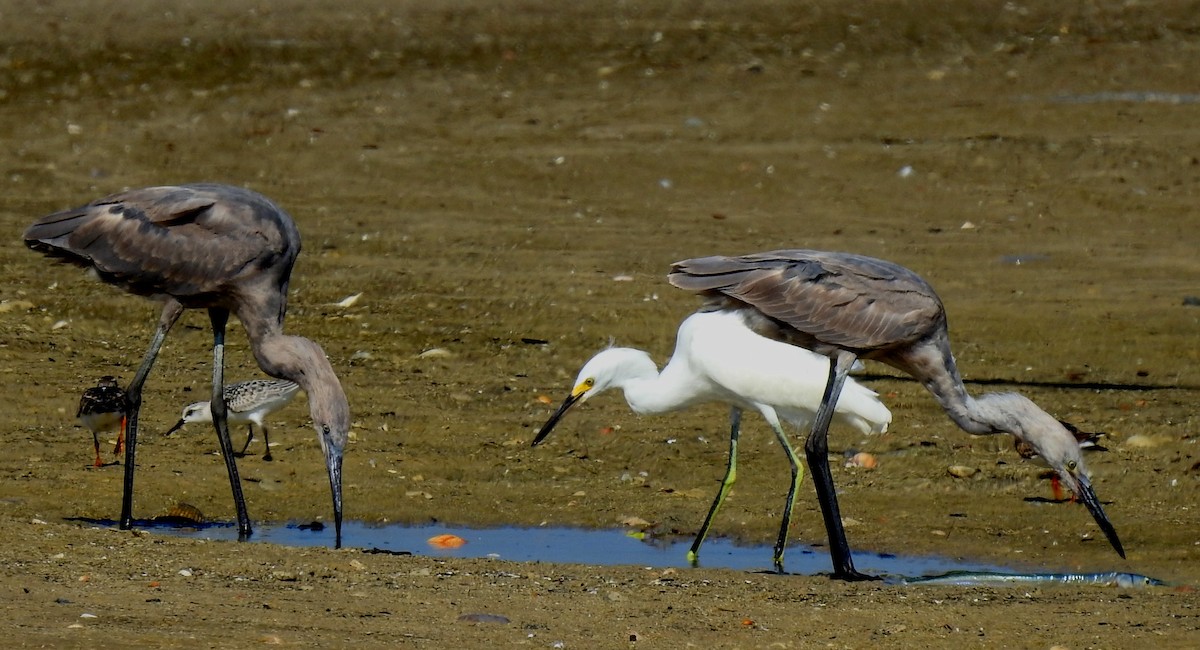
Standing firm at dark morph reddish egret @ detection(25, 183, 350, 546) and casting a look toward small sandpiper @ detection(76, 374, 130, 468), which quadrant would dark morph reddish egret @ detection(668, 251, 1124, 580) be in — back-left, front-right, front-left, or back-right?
back-right

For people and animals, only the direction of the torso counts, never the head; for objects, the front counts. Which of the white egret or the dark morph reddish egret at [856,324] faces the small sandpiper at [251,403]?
the white egret

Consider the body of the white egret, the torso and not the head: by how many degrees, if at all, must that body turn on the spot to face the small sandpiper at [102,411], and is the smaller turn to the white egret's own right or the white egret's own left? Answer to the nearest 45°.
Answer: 0° — it already faces it

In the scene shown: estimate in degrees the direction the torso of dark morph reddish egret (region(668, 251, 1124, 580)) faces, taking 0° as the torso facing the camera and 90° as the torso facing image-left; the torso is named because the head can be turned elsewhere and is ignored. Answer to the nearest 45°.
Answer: approximately 270°

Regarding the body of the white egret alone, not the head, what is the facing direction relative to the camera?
to the viewer's left

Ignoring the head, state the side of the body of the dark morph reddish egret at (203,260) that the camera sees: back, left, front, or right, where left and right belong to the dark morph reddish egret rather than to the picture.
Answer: right

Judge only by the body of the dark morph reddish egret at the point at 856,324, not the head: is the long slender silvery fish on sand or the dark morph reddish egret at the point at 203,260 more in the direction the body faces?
the long slender silvery fish on sand

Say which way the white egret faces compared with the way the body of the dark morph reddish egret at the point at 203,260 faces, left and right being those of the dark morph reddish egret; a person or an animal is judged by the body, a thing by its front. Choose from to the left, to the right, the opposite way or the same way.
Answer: the opposite way

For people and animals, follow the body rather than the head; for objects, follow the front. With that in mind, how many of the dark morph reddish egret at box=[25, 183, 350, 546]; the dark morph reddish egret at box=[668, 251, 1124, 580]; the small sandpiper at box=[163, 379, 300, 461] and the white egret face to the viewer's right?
2

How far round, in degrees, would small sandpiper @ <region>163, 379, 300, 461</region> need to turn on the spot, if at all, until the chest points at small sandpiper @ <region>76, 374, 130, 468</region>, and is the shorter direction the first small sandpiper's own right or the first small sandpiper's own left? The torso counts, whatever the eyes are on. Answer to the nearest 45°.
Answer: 0° — it already faces it

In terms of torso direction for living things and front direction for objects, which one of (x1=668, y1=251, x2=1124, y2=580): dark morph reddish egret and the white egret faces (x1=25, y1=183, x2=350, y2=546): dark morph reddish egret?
the white egret

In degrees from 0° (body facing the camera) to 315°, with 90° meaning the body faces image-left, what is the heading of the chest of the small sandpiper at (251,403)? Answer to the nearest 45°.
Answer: approximately 90°

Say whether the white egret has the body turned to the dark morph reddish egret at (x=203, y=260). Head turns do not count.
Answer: yes

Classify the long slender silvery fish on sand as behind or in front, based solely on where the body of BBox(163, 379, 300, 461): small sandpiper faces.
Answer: behind

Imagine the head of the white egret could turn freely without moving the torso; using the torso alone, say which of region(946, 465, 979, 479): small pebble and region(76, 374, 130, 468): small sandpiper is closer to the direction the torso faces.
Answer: the small sandpiper
